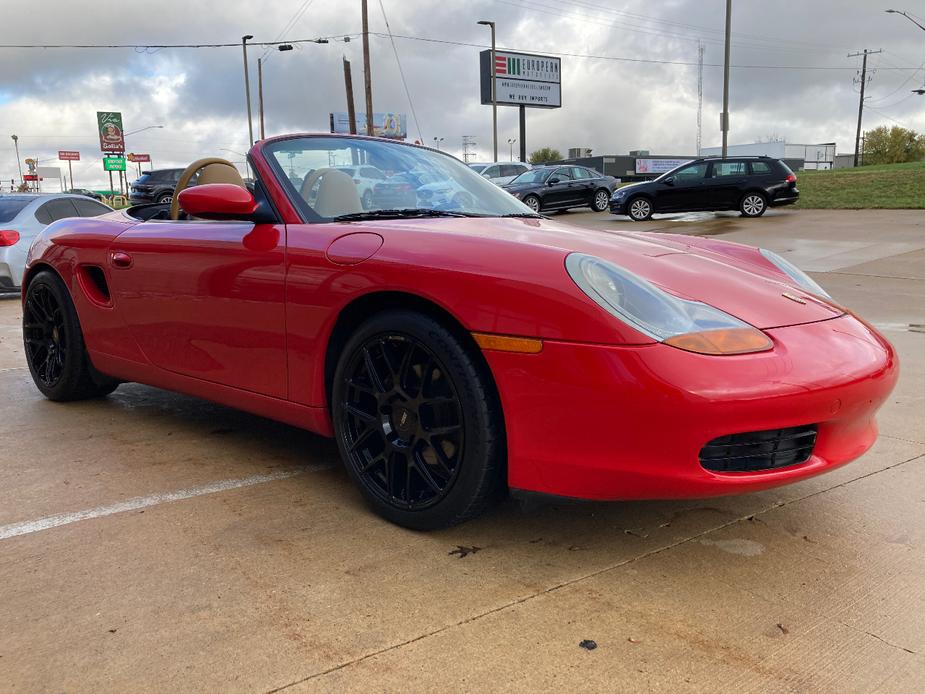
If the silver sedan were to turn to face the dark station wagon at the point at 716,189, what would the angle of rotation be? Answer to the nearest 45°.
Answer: approximately 45° to its right

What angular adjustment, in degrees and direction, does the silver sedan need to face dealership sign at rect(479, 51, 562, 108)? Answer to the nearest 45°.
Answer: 0° — it already faces it

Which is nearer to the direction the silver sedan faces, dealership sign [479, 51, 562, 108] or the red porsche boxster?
the dealership sign

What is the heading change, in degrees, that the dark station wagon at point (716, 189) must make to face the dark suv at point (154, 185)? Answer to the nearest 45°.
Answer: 0° — it already faces it

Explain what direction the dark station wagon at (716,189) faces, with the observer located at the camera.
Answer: facing to the left of the viewer

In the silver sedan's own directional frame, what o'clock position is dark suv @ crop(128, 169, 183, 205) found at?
The dark suv is roughly at 11 o'clock from the silver sedan.

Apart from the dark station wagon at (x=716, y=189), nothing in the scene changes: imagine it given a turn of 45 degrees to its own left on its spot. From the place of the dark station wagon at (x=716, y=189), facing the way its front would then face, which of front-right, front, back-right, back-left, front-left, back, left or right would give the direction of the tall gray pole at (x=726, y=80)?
back-right

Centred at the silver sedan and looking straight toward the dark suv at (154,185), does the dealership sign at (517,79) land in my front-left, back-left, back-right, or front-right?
front-right

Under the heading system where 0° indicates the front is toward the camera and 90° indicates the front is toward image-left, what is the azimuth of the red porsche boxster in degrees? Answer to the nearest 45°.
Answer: approximately 315°

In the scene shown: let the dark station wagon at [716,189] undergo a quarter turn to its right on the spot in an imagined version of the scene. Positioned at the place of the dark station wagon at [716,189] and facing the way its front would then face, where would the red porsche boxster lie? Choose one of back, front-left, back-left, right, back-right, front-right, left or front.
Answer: back
